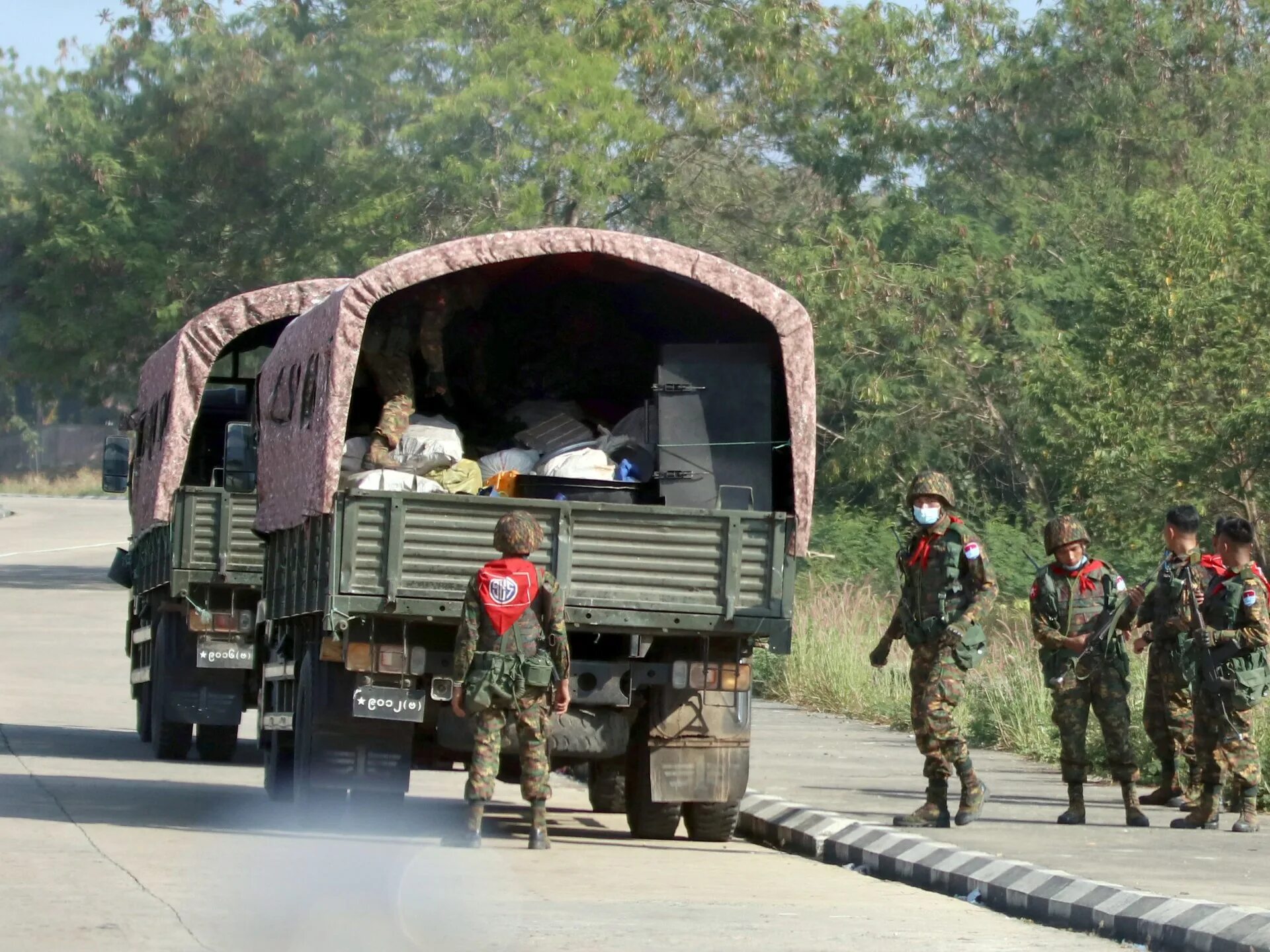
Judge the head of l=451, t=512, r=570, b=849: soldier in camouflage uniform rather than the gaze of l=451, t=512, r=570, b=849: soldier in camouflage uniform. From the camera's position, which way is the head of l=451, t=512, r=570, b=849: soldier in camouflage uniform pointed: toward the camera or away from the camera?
away from the camera

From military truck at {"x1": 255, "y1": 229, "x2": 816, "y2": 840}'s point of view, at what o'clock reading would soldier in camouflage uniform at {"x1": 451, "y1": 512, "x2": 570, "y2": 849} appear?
The soldier in camouflage uniform is roughly at 7 o'clock from the military truck.

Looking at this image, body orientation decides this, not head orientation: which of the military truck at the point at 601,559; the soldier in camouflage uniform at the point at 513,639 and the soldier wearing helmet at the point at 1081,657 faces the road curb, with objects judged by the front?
the soldier wearing helmet

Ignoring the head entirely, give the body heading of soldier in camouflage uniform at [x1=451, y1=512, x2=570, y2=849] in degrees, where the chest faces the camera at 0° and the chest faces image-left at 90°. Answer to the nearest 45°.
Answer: approximately 180°

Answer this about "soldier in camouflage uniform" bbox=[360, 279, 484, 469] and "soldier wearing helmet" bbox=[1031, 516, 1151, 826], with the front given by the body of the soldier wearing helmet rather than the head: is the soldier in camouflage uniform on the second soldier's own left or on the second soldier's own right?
on the second soldier's own right

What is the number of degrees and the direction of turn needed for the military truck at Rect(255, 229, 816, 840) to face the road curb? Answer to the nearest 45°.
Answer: approximately 135° to its right

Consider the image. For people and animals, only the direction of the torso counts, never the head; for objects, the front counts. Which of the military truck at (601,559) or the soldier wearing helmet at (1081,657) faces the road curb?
the soldier wearing helmet

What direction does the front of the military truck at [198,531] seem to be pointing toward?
away from the camera

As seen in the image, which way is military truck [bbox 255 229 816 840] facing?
away from the camera

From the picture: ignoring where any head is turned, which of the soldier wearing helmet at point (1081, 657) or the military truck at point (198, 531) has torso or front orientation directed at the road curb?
the soldier wearing helmet
